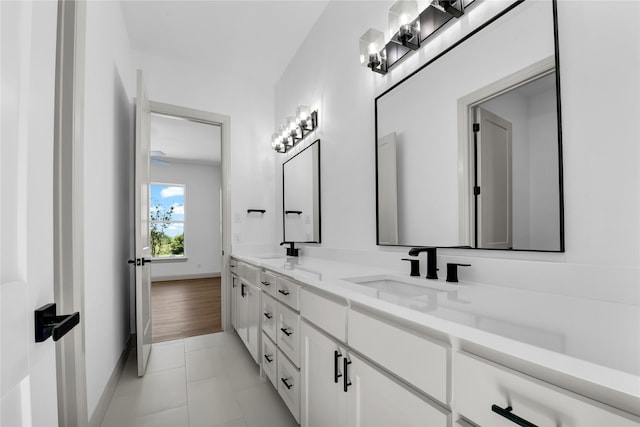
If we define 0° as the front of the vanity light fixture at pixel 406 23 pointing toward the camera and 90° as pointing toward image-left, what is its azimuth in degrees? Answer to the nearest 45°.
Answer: approximately 45°

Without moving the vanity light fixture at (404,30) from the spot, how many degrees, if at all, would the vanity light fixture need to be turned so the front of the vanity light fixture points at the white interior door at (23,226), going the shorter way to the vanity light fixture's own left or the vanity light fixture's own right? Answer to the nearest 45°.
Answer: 0° — it already faces it

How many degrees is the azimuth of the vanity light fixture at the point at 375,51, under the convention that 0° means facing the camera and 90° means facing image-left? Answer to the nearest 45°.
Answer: approximately 45°

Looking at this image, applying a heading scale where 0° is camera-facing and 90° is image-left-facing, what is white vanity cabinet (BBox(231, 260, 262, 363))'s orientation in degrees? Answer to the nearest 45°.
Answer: approximately 90°

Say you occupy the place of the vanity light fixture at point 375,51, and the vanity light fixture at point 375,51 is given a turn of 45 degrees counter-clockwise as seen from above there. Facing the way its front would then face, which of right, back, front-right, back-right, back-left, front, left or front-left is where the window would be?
back-right

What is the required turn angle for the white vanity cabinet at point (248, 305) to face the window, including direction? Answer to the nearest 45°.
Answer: approximately 90° to its right

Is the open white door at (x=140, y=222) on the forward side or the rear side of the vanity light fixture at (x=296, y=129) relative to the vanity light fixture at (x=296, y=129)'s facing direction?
on the forward side

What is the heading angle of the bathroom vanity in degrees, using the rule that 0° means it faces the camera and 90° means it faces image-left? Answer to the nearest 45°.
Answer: approximately 45°

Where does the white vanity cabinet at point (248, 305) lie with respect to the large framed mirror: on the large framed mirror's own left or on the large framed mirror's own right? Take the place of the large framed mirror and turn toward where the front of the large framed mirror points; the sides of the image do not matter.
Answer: on the large framed mirror's own right

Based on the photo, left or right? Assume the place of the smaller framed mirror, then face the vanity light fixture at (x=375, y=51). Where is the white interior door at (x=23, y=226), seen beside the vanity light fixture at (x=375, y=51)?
right
